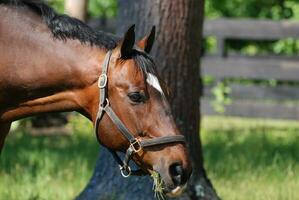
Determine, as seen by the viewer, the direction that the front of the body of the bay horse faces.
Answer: to the viewer's right

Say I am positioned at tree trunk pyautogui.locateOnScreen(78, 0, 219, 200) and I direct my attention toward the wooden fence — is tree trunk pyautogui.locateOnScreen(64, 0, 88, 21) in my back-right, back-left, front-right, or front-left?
front-left
